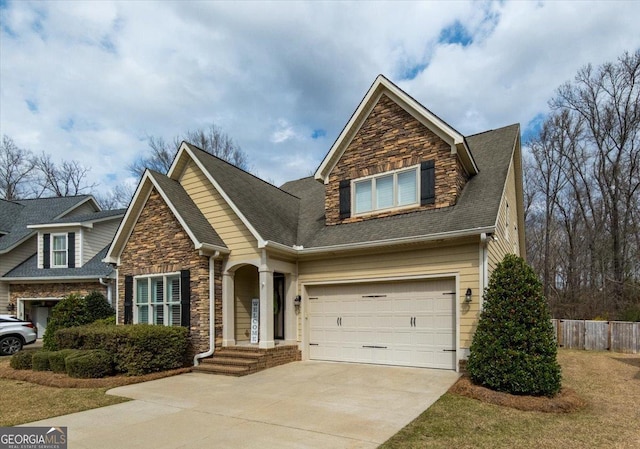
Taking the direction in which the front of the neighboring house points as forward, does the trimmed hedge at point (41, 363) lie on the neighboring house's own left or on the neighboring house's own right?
on the neighboring house's own left

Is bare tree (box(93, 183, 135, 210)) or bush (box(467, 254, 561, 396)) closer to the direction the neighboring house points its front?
the bush

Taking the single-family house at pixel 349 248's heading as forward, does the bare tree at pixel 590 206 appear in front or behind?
behind

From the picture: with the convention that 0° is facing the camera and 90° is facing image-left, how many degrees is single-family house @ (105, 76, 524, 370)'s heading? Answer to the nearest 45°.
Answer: approximately 45°

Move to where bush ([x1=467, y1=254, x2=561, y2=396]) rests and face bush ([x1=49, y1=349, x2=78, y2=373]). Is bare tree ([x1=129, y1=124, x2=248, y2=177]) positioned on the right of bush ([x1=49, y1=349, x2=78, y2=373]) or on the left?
right

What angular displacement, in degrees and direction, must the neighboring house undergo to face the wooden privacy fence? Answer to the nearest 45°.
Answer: approximately 90° to its left

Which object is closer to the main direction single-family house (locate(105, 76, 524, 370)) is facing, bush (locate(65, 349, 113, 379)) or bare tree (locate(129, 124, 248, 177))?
the bush
